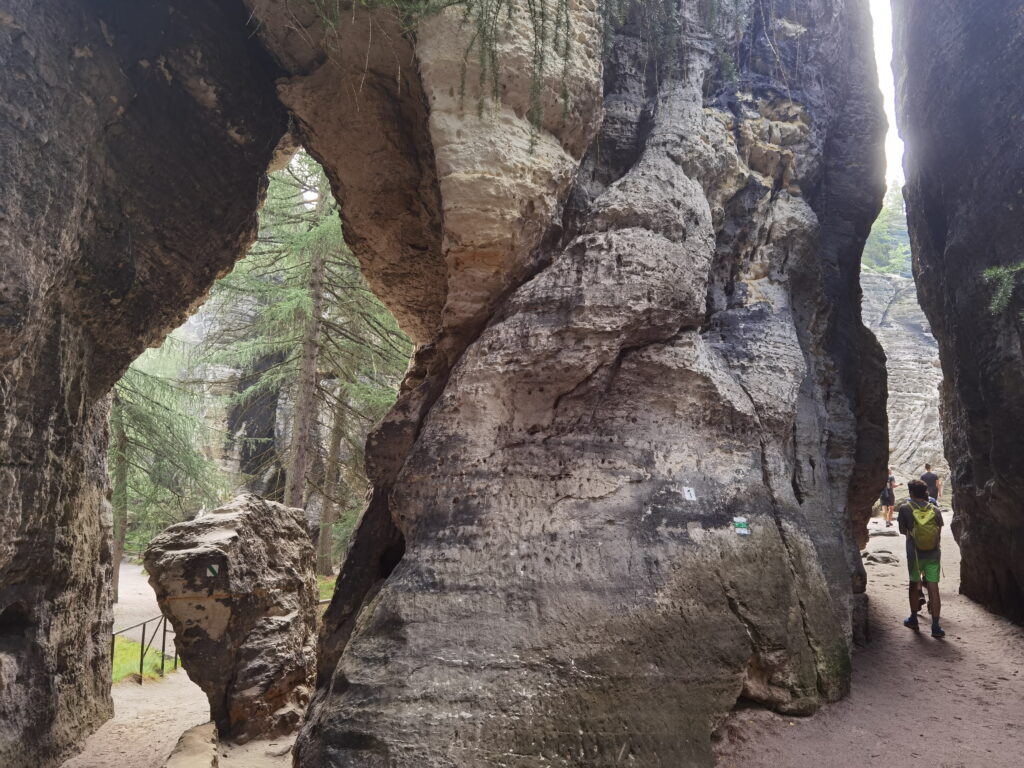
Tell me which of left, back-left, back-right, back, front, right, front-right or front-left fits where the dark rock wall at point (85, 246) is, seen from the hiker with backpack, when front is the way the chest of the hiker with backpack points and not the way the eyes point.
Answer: back-left

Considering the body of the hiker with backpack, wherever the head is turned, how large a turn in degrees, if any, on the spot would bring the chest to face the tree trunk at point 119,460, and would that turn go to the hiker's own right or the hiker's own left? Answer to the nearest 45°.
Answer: approximately 90° to the hiker's own left

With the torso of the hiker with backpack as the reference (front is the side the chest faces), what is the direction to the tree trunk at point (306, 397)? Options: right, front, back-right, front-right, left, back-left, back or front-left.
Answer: left

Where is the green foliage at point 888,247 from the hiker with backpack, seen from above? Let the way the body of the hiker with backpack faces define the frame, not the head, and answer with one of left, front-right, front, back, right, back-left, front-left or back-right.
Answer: front

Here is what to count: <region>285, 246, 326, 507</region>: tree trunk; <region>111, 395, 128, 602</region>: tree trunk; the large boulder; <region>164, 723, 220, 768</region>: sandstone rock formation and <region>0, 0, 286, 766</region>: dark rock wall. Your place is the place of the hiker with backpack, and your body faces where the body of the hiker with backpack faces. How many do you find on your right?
0

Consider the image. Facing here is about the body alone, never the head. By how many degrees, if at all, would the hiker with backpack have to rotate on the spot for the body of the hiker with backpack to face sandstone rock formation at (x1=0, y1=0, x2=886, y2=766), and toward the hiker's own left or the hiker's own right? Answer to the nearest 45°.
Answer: approximately 135° to the hiker's own left

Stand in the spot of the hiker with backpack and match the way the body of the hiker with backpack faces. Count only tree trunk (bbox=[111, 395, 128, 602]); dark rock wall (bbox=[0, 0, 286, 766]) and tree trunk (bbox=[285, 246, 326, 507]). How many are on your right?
0

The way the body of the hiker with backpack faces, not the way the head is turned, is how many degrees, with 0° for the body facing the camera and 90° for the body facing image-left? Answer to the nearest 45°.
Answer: approximately 180°

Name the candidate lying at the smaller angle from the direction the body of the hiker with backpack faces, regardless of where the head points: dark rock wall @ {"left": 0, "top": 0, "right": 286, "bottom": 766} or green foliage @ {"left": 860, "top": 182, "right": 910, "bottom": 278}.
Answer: the green foliage

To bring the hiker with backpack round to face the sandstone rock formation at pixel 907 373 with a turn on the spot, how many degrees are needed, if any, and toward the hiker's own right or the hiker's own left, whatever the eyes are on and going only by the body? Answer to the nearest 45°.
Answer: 0° — they already face it

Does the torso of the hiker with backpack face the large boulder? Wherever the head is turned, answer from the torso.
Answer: no

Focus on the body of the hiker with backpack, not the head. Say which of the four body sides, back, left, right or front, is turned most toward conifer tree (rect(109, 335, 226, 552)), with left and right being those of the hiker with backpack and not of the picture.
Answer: left

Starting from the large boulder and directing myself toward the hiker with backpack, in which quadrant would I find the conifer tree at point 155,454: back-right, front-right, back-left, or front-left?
back-left

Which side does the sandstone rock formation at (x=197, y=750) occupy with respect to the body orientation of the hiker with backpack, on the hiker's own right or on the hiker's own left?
on the hiker's own left

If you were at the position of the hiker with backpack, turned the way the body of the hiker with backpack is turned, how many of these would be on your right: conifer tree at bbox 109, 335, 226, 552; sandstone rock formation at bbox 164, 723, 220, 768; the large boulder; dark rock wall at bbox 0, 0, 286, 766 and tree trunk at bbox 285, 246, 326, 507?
0

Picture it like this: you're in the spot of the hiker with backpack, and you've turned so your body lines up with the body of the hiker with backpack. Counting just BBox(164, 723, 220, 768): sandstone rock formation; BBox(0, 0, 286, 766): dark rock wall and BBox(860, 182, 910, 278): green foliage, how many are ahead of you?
1
